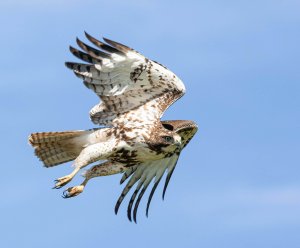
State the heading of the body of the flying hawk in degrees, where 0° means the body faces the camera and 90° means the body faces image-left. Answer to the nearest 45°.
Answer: approximately 270°
